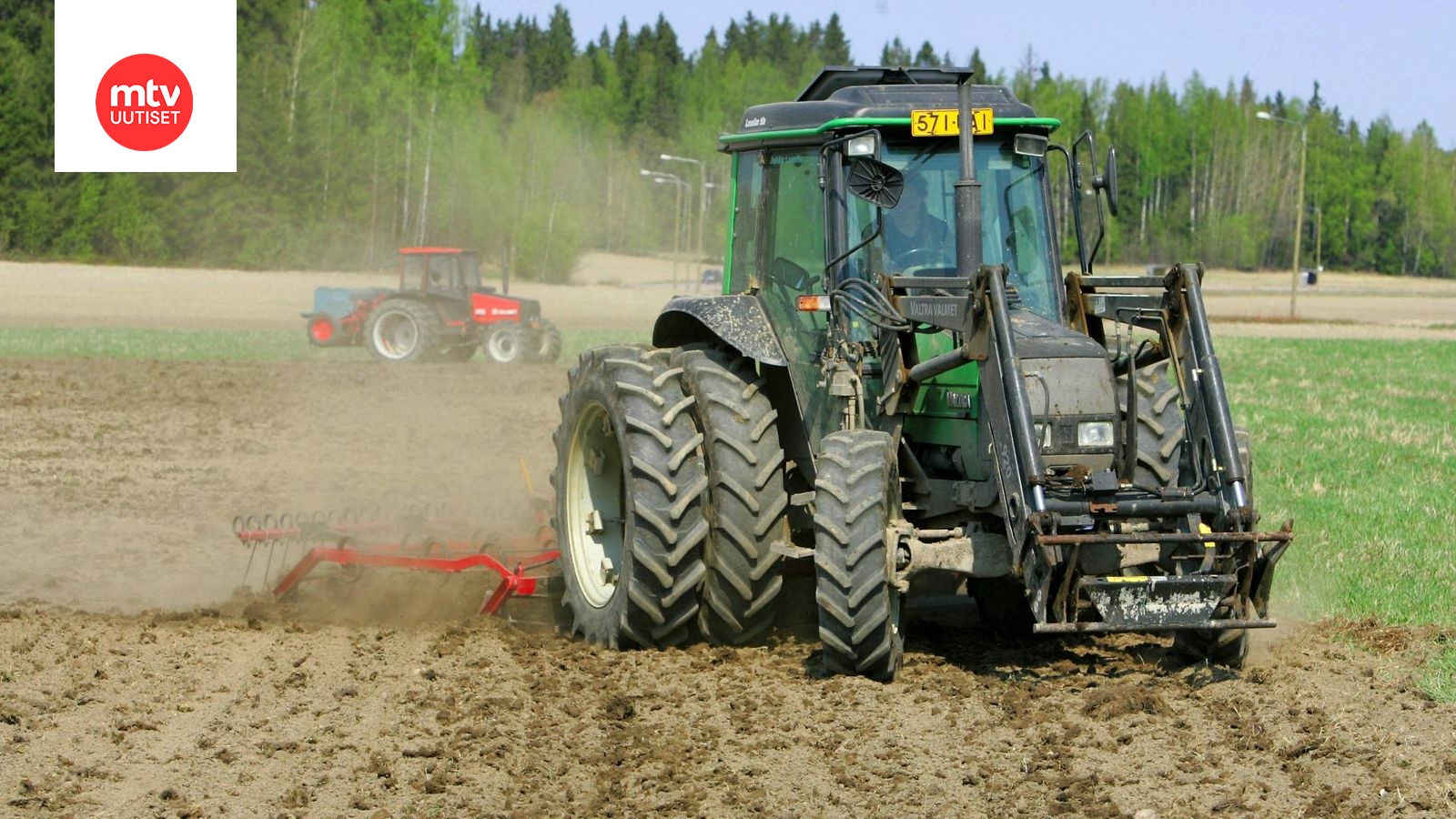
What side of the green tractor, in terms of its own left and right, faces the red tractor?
back

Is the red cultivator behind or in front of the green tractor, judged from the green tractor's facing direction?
behind

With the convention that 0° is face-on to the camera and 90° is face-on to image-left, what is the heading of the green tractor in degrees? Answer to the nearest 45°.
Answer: approximately 315°

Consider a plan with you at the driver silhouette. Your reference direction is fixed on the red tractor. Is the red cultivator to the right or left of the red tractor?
left
